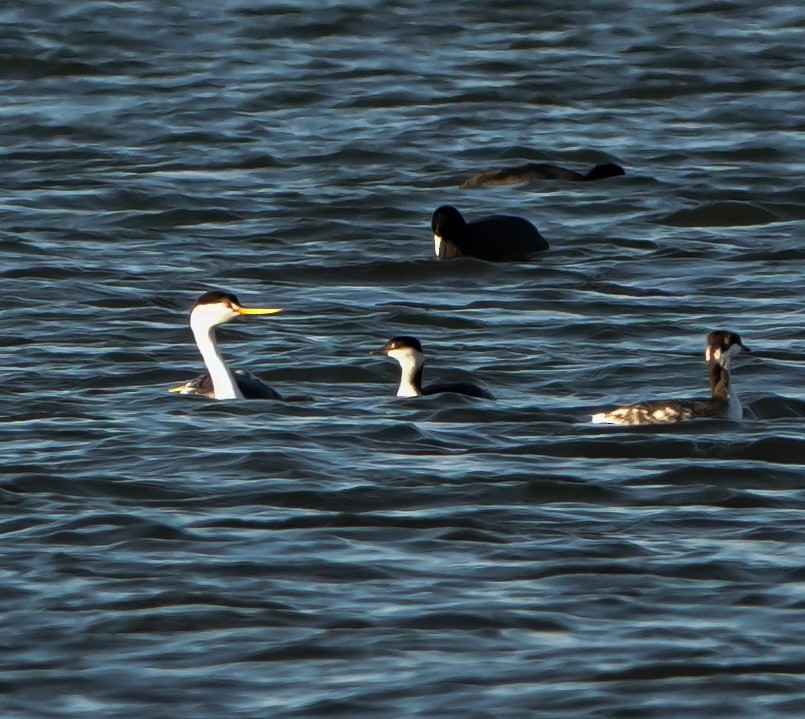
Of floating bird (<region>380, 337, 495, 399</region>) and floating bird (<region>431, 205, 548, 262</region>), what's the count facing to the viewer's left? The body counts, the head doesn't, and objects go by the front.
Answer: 2

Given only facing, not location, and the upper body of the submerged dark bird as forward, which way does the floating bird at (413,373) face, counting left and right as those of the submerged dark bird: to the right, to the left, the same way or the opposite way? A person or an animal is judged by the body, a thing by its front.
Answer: the opposite way

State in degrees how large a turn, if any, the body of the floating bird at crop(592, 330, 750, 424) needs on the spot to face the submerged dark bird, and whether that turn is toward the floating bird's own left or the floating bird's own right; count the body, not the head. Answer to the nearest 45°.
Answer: approximately 90° to the floating bird's own left

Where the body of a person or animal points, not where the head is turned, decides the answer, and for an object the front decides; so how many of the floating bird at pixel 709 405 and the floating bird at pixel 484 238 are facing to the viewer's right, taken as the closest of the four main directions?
1

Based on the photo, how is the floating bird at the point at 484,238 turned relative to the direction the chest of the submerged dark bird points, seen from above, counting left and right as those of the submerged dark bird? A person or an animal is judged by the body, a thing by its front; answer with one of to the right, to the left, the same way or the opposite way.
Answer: the opposite way

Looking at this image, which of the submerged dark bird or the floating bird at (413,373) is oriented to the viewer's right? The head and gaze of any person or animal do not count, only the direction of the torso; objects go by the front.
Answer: the submerged dark bird

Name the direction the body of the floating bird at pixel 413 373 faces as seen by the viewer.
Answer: to the viewer's left

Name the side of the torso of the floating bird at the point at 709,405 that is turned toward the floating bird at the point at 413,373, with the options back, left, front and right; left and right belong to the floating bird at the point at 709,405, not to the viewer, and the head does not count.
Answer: back

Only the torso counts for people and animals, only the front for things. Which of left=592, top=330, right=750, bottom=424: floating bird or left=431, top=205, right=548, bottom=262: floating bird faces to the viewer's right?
left=592, top=330, right=750, bottom=424: floating bird

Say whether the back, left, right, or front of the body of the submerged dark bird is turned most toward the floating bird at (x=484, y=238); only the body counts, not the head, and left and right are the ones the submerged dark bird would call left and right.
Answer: right

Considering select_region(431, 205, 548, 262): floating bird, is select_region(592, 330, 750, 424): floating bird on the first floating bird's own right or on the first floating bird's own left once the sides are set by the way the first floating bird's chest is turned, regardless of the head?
on the first floating bird's own left

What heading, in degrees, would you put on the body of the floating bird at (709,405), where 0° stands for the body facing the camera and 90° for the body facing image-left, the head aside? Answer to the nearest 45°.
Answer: approximately 270°

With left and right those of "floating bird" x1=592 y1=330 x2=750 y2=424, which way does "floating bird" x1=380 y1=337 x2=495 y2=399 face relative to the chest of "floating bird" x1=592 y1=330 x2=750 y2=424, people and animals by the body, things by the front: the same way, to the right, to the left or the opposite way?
the opposite way

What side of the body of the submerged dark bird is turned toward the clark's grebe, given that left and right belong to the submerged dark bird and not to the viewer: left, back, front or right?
right

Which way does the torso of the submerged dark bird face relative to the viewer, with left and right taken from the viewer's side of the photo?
facing to the right of the viewer

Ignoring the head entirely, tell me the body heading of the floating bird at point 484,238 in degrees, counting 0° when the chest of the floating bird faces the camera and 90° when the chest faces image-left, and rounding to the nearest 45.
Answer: approximately 90°
